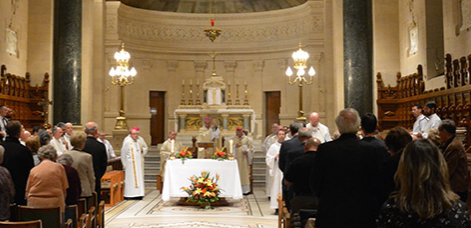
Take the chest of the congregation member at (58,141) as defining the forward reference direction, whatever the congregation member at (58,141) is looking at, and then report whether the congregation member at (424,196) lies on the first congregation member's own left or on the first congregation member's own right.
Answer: on the first congregation member's own right

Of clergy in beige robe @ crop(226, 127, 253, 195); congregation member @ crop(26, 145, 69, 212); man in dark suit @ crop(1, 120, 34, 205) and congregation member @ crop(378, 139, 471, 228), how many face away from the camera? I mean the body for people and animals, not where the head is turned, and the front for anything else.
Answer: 3

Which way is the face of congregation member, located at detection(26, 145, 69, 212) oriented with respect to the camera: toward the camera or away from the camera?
away from the camera

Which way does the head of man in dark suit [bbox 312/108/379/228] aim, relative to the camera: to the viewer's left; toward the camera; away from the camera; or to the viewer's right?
away from the camera

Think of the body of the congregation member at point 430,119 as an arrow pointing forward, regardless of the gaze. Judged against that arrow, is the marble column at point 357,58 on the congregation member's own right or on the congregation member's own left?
on the congregation member's own right

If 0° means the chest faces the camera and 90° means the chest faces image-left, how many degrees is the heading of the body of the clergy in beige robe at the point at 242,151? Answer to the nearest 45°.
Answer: approximately 45°

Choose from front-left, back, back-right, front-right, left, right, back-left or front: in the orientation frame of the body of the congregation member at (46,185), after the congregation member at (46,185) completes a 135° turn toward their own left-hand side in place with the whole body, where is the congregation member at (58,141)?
back-right

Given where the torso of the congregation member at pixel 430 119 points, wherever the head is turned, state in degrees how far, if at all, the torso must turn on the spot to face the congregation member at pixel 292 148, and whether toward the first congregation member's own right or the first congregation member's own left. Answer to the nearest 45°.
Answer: approximately 45° to the first congregation member's own left

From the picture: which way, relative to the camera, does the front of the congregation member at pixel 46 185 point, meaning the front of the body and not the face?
away from the camera

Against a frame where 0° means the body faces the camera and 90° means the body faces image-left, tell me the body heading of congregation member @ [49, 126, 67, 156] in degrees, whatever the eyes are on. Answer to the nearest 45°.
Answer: approximately 270°

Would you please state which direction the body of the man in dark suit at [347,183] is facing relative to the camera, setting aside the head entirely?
away from the camera

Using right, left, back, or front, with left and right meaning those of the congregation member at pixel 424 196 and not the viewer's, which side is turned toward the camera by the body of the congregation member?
back

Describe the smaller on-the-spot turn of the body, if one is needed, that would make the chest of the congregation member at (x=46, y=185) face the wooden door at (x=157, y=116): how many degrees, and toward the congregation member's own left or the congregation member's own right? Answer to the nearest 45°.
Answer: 0° — they already face it

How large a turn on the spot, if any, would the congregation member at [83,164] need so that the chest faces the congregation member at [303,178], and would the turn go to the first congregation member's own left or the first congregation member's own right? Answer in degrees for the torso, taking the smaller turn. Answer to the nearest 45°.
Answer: approximately 90° to the first congregation member's own right

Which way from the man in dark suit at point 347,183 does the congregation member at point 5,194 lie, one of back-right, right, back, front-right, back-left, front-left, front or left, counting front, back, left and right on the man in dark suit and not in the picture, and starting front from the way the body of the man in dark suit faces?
left
